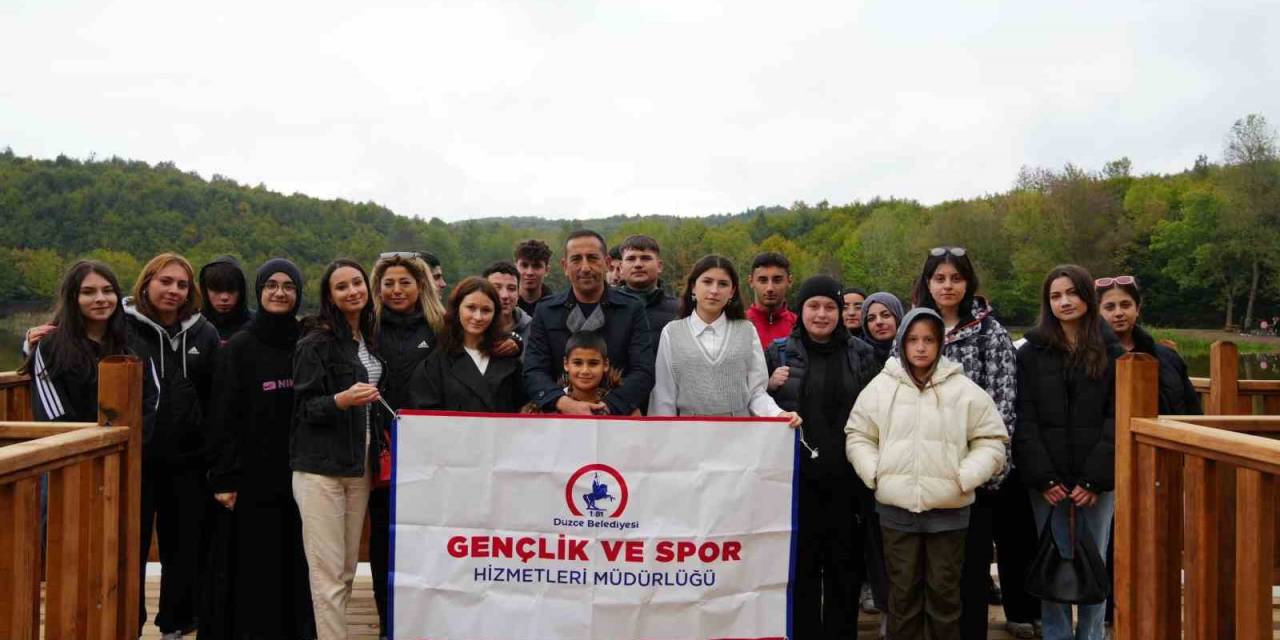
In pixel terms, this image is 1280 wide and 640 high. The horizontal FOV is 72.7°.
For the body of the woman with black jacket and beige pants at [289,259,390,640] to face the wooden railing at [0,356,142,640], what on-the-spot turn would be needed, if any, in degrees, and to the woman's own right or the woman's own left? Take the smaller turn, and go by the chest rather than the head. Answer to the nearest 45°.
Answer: approximately 90° to the woman's own right

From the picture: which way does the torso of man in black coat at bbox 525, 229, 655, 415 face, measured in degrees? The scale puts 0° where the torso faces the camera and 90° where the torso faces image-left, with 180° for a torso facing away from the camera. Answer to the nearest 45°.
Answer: approximately 0°

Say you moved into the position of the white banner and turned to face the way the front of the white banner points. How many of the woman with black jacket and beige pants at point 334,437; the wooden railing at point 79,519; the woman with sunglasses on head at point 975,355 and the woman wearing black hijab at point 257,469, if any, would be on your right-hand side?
3

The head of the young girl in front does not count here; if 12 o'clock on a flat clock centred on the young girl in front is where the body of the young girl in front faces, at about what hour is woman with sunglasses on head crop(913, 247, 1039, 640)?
The woman with sunglasses on head is roughly at 7 o'clock from the young girl in front.

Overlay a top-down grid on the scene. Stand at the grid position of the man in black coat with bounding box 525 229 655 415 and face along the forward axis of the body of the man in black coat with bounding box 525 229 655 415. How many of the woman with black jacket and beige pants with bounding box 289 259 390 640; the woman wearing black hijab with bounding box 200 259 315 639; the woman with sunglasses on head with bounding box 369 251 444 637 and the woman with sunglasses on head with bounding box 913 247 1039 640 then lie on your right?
3
